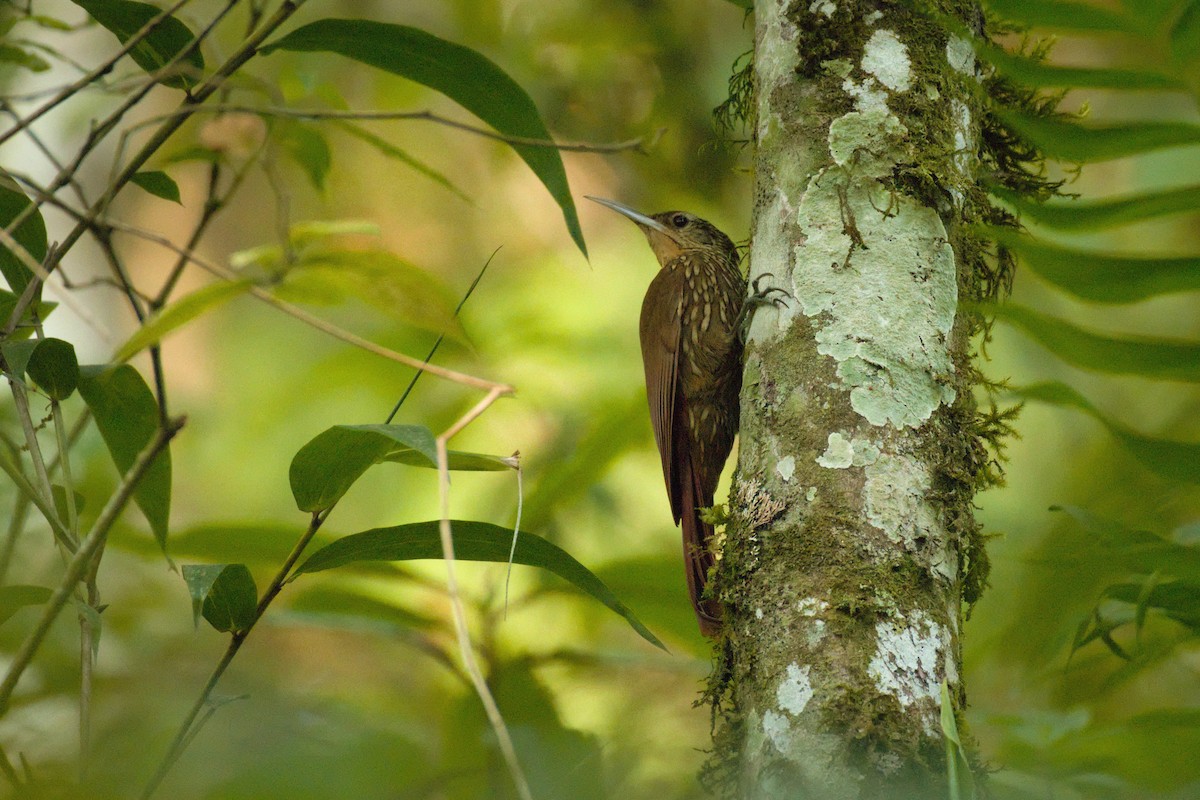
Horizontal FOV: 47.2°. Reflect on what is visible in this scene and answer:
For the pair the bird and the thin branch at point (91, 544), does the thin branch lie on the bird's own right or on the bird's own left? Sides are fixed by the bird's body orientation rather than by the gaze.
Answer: on the bird's own left

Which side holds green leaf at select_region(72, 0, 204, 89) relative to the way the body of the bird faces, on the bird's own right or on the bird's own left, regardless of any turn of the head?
on the bird's own left
